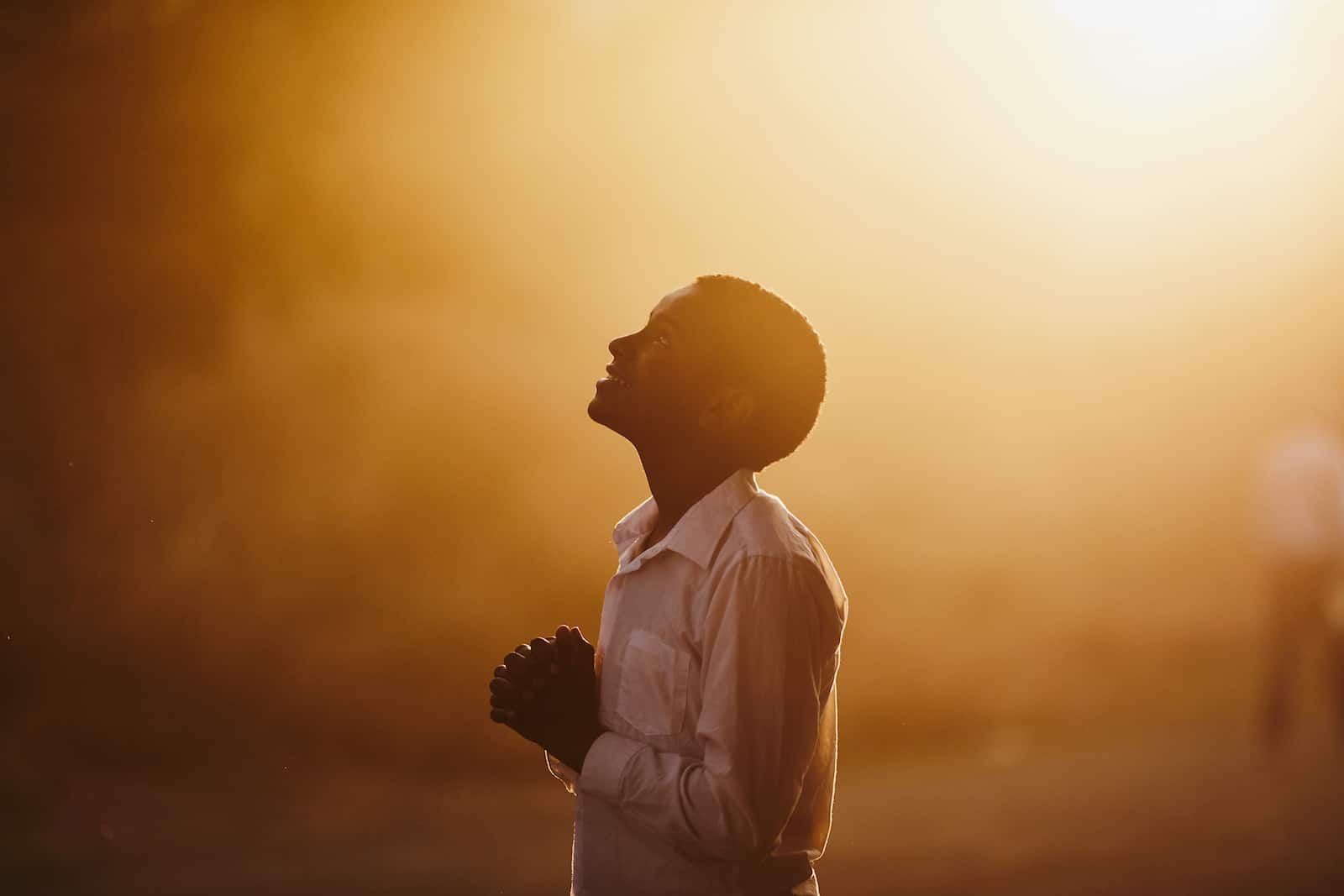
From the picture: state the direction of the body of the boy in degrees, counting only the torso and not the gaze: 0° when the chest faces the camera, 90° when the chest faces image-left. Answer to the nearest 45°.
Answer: approximately 90°

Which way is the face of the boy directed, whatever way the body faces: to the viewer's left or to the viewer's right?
to the viewer's left
